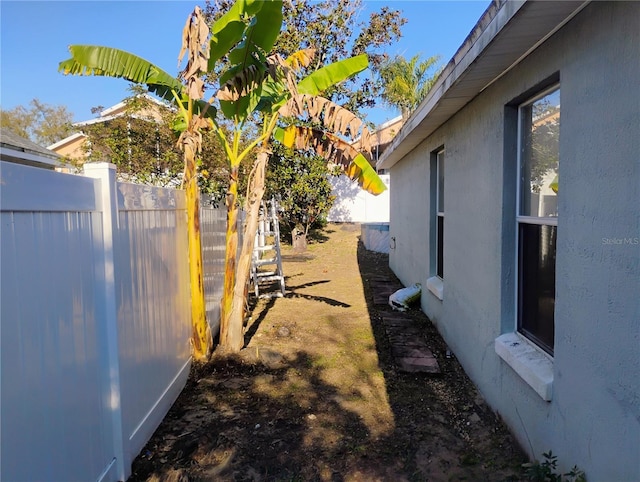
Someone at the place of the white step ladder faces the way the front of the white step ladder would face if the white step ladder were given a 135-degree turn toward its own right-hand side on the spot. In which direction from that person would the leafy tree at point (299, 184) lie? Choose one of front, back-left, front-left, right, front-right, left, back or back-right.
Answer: front-right

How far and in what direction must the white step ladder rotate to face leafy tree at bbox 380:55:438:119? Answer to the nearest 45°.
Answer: approximately 135° to its left

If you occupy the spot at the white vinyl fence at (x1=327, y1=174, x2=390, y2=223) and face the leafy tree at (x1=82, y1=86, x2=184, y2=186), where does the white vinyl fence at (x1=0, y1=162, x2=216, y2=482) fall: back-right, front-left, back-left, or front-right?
front-left

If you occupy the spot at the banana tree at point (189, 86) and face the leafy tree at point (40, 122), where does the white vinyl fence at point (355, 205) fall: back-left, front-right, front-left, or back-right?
front-right

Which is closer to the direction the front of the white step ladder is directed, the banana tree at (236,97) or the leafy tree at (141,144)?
the banana tree

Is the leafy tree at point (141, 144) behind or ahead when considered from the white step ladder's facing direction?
behind

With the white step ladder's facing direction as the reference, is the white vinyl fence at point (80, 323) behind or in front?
in front

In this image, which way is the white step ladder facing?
toward the camera

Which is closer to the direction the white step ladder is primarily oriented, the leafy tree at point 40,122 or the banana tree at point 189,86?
the banana tree

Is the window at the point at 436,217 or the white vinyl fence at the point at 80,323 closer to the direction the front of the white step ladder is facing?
the white vinyl fence

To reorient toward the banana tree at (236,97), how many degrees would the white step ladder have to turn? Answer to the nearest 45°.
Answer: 0° — it already faces it
